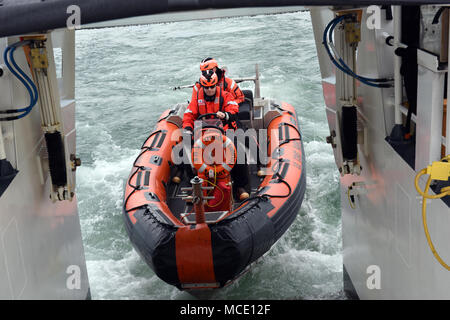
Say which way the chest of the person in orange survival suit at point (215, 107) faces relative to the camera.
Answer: toward the camera

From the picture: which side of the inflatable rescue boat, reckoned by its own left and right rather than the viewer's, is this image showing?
front

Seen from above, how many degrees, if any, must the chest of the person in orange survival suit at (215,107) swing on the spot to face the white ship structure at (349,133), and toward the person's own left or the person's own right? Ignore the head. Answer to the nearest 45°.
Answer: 0° — they already face it

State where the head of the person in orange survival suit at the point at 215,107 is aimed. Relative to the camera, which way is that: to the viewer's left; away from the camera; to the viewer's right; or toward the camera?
toward the camera

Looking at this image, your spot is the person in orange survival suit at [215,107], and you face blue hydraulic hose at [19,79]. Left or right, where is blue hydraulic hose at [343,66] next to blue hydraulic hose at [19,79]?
left

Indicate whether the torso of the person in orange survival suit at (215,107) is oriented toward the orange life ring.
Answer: yes

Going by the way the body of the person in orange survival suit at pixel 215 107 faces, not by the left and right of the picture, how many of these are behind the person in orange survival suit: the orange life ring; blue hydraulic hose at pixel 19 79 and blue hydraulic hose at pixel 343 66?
0

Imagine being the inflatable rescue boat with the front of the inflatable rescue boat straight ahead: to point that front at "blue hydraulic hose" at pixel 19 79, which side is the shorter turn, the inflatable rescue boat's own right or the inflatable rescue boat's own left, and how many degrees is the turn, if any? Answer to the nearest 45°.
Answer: approximately 45° to the inflatable rescue boat's own right

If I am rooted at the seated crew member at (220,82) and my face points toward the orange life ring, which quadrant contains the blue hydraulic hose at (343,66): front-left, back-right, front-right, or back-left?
front-left
